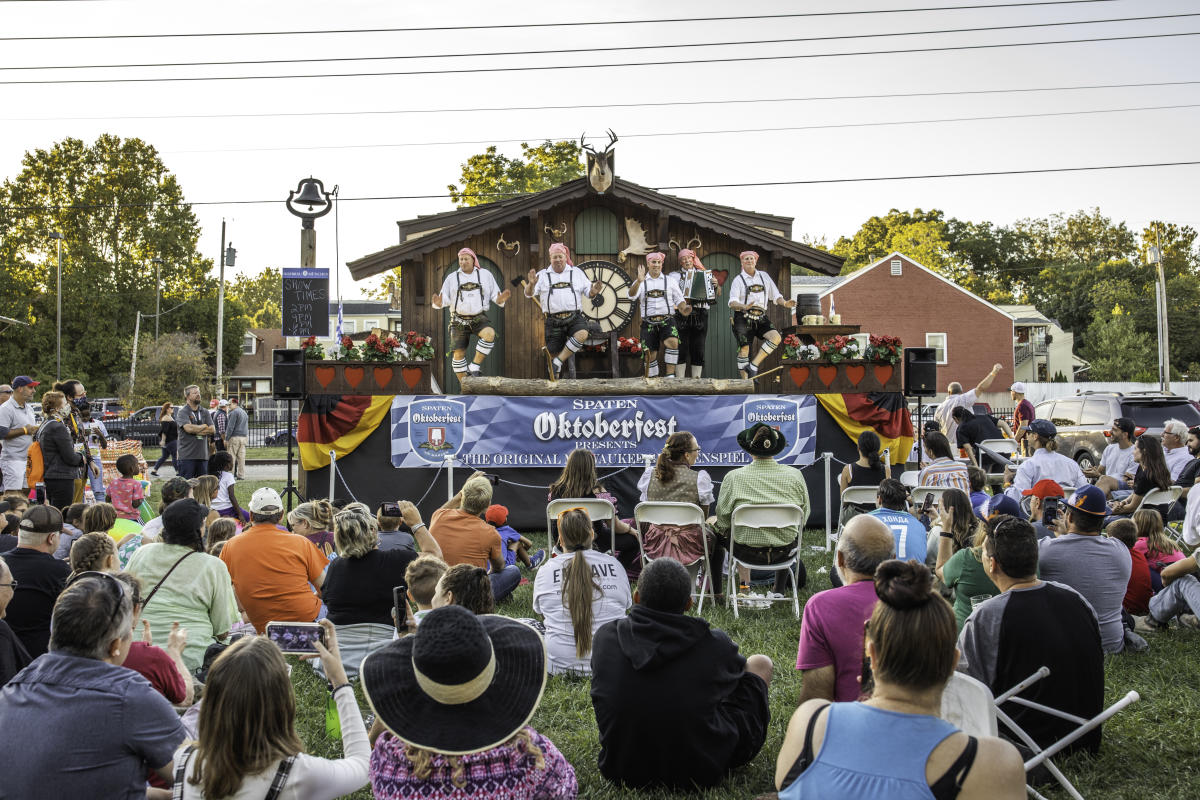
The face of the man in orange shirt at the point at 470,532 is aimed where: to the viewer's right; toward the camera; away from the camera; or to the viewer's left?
away from the camera

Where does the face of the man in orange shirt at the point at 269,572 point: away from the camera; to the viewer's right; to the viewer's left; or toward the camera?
away from the camera

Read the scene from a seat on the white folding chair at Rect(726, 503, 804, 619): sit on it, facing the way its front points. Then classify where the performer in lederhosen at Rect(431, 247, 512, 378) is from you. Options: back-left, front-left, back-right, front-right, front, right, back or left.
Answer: front-left

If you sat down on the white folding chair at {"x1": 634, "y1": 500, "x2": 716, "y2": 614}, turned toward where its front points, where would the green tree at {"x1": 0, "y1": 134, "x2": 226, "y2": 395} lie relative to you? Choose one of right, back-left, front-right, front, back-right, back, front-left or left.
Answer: front-left

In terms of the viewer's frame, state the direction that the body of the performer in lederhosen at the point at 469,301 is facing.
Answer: toward the camera

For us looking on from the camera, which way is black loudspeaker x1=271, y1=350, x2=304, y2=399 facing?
facing the viewer

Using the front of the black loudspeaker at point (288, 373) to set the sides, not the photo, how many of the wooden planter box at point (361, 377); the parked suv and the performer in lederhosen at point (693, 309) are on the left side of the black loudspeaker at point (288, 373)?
3

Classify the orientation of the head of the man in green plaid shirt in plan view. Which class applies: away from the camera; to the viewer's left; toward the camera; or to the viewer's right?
away from the camera

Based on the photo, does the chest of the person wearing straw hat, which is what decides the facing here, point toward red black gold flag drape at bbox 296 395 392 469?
yes

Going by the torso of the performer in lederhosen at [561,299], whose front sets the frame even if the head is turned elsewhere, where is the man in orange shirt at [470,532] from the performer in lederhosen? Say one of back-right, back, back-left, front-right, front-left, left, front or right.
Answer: front

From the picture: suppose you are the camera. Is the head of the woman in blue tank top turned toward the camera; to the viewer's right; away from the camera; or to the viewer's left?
away from the camera

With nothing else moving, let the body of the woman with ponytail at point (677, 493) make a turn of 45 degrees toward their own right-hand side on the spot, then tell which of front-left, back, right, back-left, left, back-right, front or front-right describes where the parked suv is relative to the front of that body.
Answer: front

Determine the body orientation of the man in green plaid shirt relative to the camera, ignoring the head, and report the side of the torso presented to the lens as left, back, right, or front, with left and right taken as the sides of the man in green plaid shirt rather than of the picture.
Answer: back

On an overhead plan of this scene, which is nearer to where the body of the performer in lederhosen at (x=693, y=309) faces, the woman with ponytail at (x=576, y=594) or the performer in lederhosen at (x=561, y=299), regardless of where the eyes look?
the woman with ponytail

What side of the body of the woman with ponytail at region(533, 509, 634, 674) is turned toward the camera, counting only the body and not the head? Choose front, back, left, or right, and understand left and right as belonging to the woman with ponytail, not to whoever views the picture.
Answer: back

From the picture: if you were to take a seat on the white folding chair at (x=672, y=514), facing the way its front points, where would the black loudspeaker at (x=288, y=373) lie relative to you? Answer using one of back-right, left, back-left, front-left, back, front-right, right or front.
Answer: front-left

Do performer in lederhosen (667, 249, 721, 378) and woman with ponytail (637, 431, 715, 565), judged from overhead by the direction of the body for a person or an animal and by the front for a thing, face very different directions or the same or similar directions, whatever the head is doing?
very different directions

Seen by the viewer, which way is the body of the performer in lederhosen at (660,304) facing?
toward the camera

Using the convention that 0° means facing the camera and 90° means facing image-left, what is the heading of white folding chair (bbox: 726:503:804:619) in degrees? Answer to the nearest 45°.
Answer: approximately 180°

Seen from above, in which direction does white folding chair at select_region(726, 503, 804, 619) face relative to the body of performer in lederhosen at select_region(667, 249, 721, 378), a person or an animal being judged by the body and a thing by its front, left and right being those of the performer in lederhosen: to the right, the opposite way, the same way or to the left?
the opposite way
